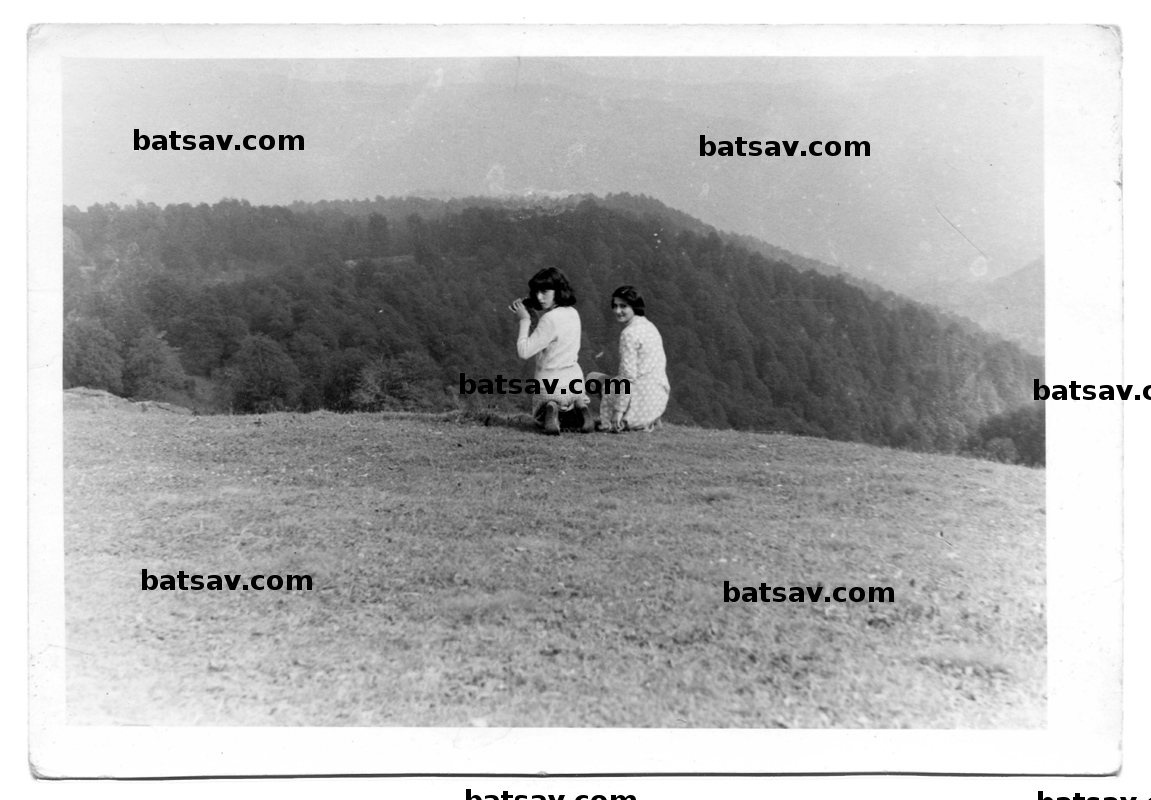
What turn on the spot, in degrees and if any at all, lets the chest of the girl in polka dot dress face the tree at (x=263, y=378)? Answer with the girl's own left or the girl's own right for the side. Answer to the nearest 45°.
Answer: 0° — they already face it

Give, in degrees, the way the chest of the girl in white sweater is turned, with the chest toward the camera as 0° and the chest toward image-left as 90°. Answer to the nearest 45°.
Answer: approximately 135°

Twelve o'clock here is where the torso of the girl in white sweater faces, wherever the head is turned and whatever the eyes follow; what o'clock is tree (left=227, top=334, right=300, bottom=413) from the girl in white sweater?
The tree is roughly at 11 o'clock from the girl in white sweater.
